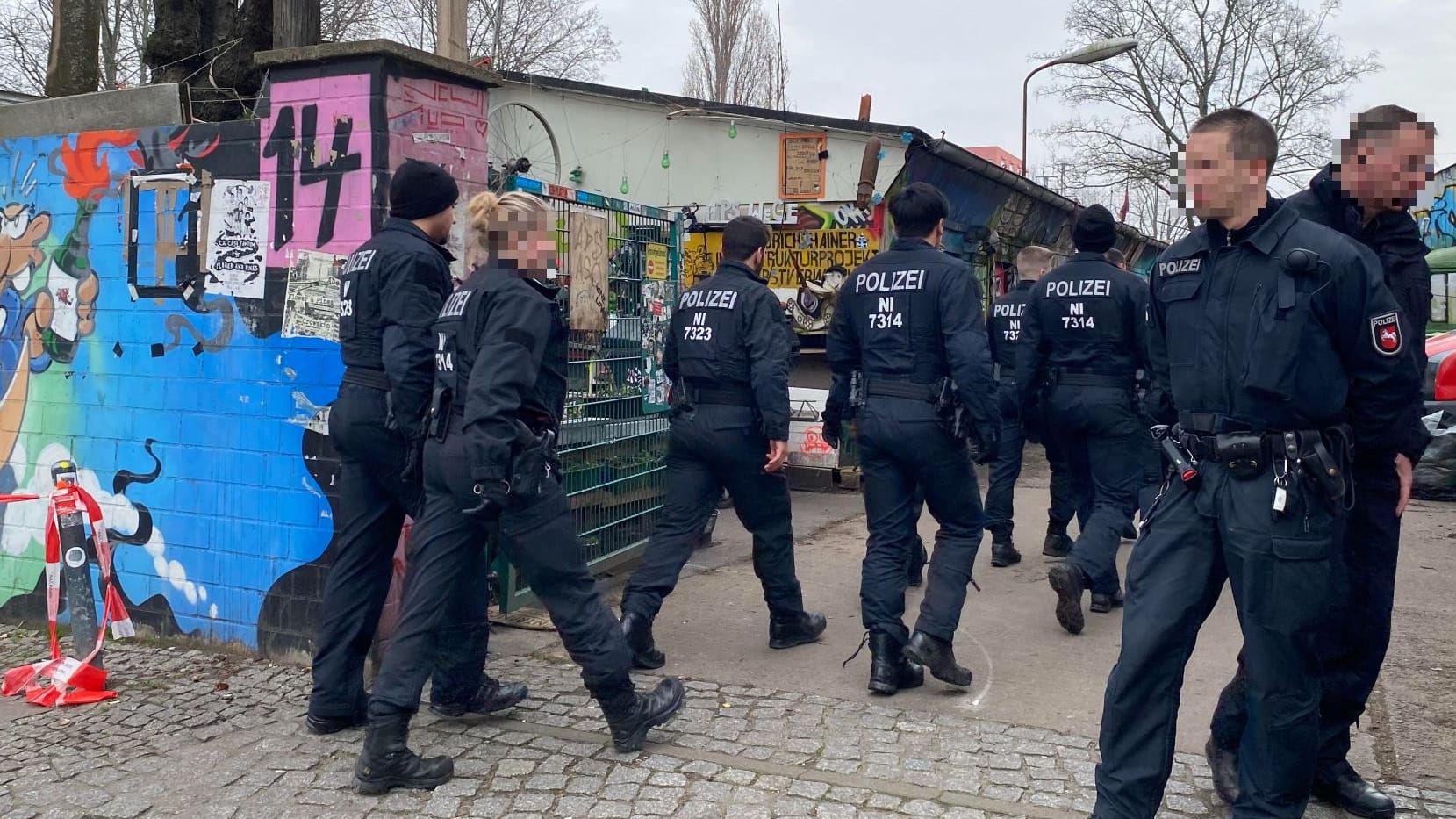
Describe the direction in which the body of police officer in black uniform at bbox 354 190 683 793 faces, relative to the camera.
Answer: to the viewer's right

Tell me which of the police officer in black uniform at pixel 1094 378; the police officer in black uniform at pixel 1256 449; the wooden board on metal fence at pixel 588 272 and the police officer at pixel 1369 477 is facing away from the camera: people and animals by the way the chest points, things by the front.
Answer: the police officer in black uniform at pixel 1094 378

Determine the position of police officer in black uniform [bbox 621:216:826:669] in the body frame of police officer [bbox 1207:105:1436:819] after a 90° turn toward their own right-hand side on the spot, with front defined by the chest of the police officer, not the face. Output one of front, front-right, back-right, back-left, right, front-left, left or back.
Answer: front-right

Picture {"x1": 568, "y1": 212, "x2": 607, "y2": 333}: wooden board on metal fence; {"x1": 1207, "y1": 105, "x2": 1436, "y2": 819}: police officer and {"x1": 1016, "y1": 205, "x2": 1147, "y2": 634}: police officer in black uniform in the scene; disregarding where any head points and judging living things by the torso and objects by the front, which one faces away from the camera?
the police officer in black uniform

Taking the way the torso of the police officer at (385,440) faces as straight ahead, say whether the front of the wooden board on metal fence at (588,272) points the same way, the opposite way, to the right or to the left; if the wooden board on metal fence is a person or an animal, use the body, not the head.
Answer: to the right

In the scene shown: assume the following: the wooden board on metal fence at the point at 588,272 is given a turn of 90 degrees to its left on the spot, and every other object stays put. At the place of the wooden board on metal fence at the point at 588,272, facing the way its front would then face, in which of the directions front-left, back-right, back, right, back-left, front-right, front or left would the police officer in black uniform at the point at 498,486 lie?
back-right

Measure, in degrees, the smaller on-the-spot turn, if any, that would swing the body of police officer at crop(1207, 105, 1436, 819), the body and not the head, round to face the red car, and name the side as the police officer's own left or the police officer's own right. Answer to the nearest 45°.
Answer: approximately 135° to the police officer's own left

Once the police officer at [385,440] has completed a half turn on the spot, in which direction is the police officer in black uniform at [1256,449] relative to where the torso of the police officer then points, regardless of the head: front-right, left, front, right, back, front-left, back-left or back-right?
left

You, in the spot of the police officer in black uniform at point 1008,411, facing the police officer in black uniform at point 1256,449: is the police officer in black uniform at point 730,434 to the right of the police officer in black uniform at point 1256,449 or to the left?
right

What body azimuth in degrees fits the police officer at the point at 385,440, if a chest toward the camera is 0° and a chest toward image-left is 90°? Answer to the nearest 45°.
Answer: approximately 225°

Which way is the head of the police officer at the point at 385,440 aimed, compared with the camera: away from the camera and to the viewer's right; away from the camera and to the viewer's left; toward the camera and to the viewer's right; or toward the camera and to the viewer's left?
away from the camera and to the viewer's right

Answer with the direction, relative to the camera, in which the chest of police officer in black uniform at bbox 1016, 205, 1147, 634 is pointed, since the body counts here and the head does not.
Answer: away from the camera

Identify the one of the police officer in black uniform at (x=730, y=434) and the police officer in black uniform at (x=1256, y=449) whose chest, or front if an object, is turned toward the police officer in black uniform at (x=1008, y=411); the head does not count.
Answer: the police officer in black uniform at (x=730, y=434)

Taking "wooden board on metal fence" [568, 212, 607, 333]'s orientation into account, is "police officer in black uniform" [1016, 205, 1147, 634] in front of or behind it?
in front

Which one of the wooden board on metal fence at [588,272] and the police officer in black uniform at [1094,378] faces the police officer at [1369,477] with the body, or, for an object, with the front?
the wooden board on metal fence

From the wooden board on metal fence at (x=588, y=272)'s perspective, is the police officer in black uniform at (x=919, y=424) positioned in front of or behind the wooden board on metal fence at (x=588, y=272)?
in front
